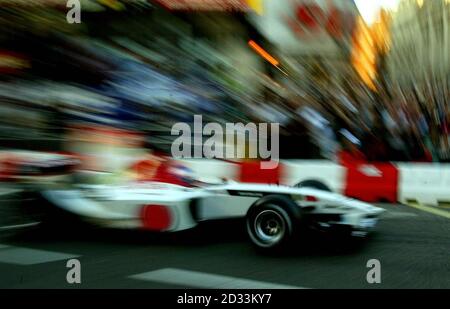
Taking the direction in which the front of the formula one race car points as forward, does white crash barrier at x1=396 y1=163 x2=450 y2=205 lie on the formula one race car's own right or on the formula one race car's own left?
on the formula one race car's own left

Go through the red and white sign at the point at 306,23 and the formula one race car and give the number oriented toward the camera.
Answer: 1

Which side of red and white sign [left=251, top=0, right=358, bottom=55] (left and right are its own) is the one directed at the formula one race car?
front

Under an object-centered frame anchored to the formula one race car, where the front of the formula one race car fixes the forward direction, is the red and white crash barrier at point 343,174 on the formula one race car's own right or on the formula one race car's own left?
on the formula one race car's own left

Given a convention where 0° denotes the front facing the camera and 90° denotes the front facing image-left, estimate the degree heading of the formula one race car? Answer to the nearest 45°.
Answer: approximately 270°

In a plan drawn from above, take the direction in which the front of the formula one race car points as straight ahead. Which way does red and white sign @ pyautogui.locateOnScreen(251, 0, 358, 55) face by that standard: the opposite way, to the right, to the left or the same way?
to the right

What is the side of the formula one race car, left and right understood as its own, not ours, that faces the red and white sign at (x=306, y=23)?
left
